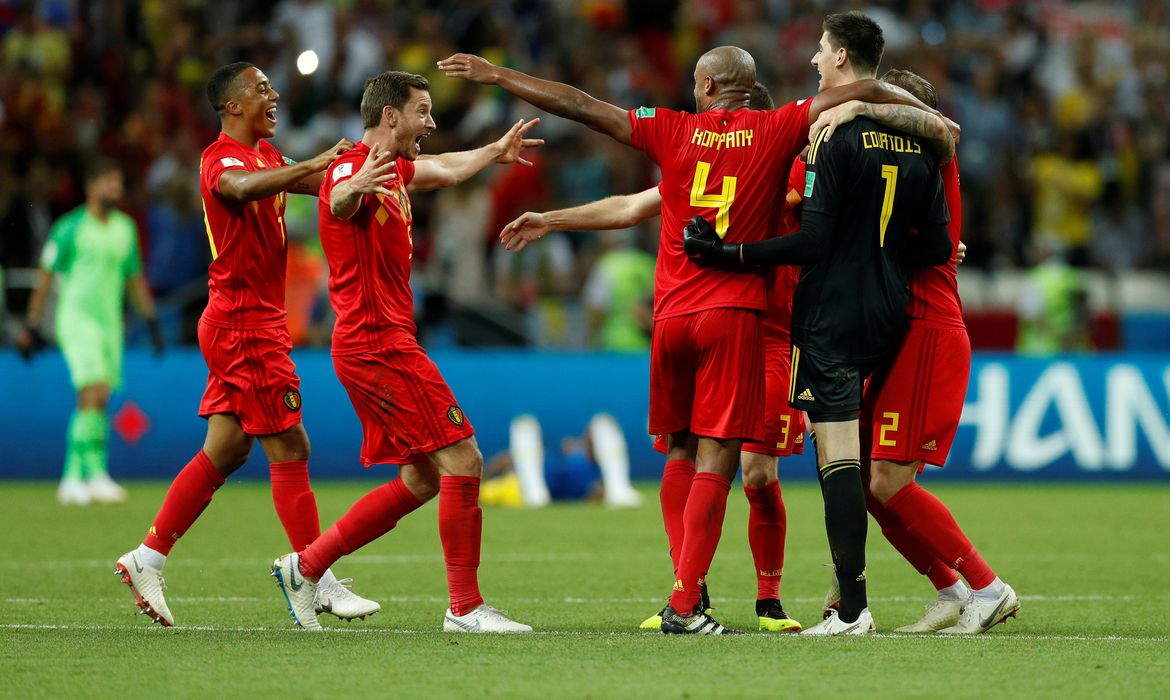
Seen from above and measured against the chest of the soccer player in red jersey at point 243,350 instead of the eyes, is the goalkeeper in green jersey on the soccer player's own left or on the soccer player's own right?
on the soccer player's own left

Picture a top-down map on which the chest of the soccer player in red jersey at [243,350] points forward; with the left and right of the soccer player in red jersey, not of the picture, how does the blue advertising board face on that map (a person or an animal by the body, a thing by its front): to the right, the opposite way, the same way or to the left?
to the right

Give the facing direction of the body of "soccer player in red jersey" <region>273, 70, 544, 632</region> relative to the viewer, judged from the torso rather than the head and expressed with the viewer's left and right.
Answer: facing to the right of the viewer

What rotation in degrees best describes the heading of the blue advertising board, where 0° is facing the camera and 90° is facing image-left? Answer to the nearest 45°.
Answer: approximately 0°

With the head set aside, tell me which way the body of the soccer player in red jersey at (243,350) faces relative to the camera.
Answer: to the viewer's right
